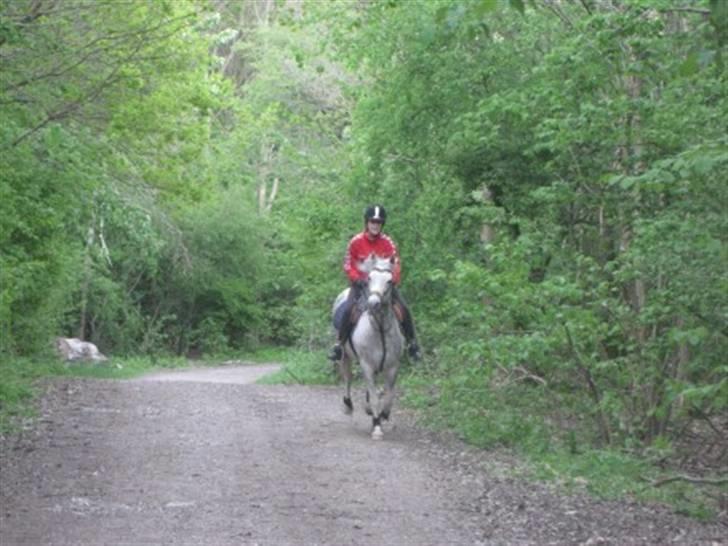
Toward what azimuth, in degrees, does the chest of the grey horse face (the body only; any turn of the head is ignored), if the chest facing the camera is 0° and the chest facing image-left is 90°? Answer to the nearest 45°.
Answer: approximately 0°

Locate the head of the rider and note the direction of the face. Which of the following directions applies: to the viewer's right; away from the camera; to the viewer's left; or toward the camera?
toward the camera
